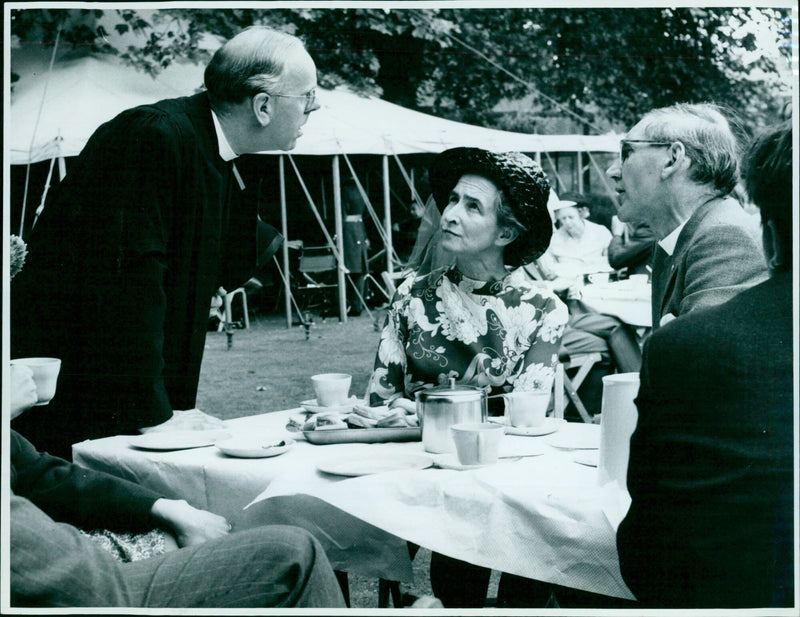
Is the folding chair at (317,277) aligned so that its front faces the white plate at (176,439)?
yes

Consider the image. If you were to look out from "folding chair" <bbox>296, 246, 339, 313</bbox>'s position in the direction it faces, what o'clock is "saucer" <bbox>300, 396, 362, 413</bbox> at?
The saucer is roughly at 12 o'clock from the folding chair.

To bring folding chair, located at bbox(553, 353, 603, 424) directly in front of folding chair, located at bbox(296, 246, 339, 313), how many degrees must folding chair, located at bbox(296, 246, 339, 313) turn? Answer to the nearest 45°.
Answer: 0° — it already faces it

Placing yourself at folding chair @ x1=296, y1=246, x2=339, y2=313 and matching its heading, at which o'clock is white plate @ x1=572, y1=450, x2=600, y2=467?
The white plate is roughly at 12 o'clock from the folding chair.

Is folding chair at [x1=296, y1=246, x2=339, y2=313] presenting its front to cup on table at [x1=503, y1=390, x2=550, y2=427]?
yes

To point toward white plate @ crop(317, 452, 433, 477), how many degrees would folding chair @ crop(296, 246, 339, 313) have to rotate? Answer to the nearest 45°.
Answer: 0° — it already faces it

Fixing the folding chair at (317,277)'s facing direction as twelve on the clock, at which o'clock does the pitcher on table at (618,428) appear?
The pitcher on table is roughly at 12 o'clock from the folding chair.

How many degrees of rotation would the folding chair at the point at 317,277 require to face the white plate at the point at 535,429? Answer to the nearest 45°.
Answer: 0° — it already faces it
